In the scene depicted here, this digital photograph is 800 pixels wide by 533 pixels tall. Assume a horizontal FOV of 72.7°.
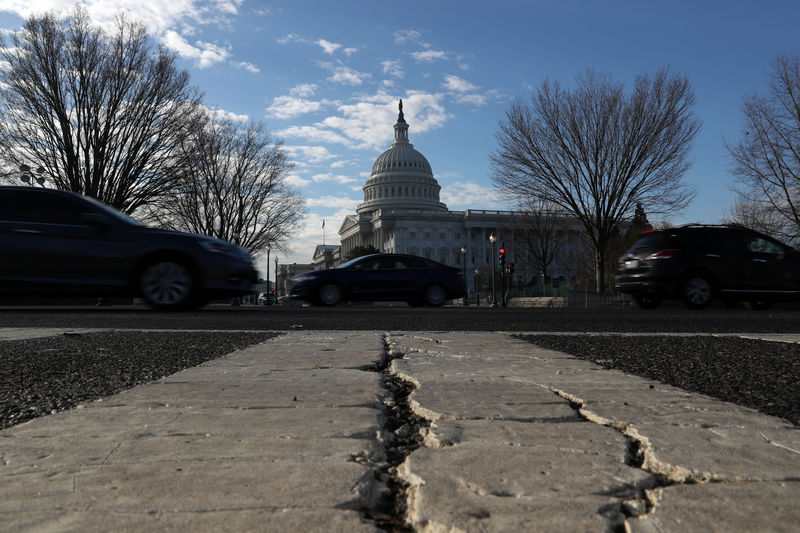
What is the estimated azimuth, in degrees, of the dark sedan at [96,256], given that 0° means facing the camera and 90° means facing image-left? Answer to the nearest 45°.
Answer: approximately 270°

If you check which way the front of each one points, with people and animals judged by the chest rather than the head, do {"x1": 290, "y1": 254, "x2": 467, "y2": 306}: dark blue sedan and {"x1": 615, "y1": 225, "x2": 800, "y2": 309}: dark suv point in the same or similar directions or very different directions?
very different directions

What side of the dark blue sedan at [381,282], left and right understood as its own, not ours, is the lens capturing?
left

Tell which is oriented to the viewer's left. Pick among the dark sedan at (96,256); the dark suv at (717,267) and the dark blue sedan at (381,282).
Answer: the dark blue sedan

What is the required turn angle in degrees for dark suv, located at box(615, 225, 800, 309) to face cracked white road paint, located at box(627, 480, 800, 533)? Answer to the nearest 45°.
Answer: approximately 135° to its right

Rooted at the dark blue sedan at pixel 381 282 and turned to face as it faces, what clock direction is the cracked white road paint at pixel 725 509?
The cracked white road paint is roughly at 9 o'clock from the dark blue sedan.

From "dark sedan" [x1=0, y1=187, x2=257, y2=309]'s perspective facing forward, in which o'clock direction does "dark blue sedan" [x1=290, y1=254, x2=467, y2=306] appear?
The dark blue sedan is roughly at 11 o'clock from the dark sedan.

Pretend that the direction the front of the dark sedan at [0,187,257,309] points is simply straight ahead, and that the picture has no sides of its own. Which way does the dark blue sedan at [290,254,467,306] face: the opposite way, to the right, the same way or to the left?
the opposite way

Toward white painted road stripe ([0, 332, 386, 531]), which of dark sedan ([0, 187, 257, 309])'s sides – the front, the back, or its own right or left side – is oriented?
right

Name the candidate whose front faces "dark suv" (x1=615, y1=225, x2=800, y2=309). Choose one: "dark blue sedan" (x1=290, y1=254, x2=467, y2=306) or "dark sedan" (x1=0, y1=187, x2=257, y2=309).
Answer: "dark sedan" (x1=0, y1=187, x2=257, y2=309)

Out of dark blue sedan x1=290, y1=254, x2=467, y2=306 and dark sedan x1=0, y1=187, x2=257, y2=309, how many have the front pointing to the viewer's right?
1
